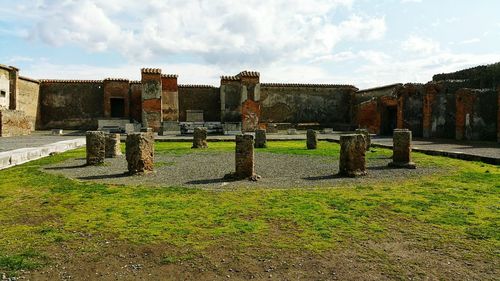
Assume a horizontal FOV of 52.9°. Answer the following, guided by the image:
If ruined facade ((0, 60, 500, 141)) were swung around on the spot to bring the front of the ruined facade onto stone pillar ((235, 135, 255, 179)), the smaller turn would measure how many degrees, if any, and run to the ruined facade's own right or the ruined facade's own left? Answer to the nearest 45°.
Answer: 0° — it already faces it

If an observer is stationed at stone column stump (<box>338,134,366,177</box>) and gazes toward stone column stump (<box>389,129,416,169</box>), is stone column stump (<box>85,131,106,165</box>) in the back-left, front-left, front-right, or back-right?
back-left

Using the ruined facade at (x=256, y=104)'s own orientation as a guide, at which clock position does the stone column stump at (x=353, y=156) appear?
The stone column stump is roughly at 12 o'clock from the ruined facade.

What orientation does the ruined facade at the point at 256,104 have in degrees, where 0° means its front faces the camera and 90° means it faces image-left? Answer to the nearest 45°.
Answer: approximately 0°

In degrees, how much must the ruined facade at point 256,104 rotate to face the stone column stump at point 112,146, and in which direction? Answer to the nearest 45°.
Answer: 0° — it already faces it

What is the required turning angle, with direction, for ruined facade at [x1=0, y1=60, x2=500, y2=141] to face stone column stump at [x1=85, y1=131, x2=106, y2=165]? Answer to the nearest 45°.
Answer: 0° — it already faces it

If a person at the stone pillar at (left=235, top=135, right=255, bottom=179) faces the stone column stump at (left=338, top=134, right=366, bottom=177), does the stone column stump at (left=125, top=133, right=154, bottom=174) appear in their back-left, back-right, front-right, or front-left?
back-left

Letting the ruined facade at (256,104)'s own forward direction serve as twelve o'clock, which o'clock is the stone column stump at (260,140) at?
The stone column stump is roughly at 12 o'clock from the ruined facade.
